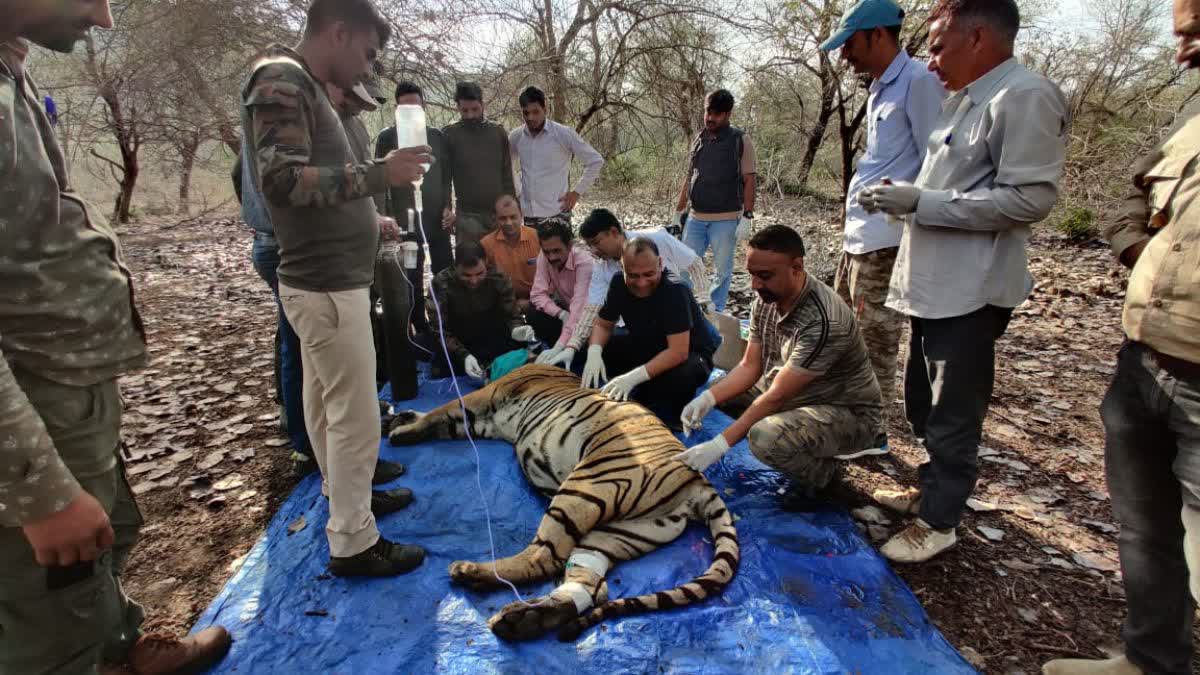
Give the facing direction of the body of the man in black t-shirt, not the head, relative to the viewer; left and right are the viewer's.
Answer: facing the viewer and to the left of the viewer

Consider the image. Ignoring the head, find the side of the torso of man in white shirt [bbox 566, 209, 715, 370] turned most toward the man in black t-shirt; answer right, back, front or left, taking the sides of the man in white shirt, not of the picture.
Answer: left

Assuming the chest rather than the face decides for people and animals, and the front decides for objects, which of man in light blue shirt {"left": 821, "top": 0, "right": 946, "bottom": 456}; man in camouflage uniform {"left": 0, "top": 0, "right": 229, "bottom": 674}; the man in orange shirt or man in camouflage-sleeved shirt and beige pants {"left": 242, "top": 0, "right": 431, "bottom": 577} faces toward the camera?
the man in orange shirt

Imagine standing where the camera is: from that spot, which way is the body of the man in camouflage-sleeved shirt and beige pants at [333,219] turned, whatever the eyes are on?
to the viewer's right

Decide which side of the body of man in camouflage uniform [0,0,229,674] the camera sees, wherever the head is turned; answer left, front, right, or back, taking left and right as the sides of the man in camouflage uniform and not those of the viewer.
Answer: right

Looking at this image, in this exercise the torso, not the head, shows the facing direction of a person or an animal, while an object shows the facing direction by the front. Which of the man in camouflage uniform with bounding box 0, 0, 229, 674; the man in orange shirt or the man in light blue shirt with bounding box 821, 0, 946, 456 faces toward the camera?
the man in orange shirt

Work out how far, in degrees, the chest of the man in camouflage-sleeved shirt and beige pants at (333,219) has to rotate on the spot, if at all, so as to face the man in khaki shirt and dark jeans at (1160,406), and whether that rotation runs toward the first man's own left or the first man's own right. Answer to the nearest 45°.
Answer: approximately 45° to the first man's own right

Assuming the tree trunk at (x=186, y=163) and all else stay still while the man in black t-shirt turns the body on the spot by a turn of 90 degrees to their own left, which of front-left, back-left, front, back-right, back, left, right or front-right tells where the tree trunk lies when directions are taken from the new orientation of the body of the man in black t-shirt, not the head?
back

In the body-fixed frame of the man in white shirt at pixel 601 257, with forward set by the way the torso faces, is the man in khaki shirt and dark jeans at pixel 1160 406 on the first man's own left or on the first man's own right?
on the first man's own left

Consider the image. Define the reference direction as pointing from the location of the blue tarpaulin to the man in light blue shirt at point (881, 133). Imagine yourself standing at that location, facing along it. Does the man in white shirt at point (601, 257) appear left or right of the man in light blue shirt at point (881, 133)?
left

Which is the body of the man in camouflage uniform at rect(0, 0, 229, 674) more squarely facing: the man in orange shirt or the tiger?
the tiger

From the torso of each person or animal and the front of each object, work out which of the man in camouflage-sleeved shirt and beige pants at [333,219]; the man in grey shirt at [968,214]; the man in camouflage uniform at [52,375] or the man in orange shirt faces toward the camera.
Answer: the man in orange shirt

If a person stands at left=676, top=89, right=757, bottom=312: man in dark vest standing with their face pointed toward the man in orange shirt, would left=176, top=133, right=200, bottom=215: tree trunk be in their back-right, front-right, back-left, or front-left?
front-right

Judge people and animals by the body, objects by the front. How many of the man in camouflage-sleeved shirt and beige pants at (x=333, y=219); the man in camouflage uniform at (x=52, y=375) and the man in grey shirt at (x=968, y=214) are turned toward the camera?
0

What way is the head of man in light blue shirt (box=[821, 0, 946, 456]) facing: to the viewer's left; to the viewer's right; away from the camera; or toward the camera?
to the viewer's left

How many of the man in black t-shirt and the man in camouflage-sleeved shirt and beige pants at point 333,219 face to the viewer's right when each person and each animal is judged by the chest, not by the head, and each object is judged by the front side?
1

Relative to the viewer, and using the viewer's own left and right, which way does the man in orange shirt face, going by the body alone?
facing the viewer

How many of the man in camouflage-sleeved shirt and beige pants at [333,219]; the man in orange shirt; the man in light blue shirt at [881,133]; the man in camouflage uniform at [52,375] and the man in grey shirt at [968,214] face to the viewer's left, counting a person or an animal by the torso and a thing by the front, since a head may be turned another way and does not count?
2

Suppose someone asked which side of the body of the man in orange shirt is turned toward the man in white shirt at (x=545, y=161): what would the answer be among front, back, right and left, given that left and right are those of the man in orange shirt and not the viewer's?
back

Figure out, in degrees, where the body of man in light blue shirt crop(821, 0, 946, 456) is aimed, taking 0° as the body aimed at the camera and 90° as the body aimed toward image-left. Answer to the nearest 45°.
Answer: approximately 90°
